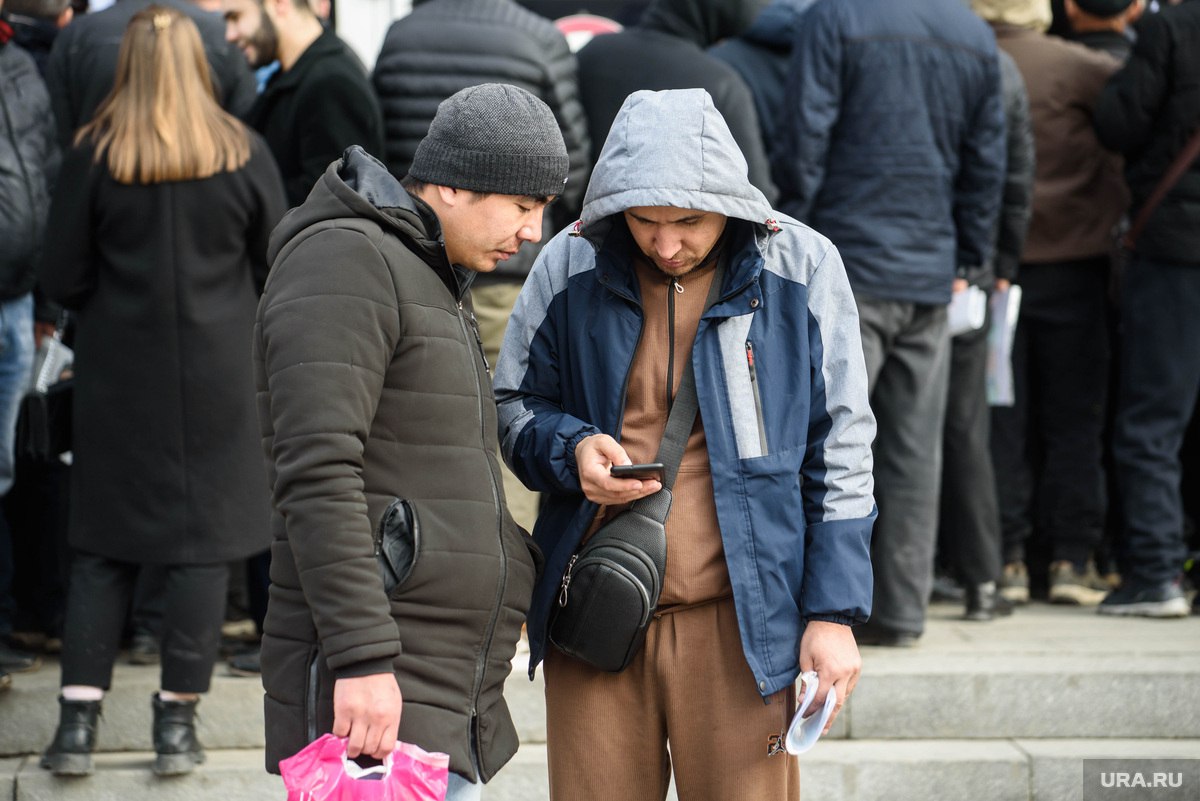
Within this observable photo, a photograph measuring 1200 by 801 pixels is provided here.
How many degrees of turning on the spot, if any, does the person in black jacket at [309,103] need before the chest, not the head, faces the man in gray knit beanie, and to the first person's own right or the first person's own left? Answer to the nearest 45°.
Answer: approximately 90° to the first person's own left

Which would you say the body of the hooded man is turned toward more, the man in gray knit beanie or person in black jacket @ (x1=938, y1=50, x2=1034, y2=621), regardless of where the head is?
the man in gray knit beanie

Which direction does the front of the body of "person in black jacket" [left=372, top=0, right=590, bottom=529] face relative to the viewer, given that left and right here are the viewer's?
facing away from the viewer

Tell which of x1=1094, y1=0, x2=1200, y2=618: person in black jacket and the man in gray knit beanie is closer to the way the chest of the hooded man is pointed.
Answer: the man in gray knit beanie

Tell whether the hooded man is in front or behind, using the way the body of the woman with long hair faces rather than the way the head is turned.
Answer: behind

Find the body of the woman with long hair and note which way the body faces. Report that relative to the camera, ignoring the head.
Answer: away from the camera

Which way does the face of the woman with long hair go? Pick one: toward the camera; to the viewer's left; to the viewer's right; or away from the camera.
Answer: away from the camera

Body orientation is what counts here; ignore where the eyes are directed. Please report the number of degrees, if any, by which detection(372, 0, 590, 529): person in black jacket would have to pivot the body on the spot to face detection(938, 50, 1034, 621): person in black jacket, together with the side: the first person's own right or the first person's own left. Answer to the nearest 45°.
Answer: approximately 90° to the first person's own right

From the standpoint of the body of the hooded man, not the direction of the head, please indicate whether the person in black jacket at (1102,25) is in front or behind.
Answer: behind

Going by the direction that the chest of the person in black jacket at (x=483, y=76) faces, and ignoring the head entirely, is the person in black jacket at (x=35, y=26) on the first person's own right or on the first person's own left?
on the first person's own left
